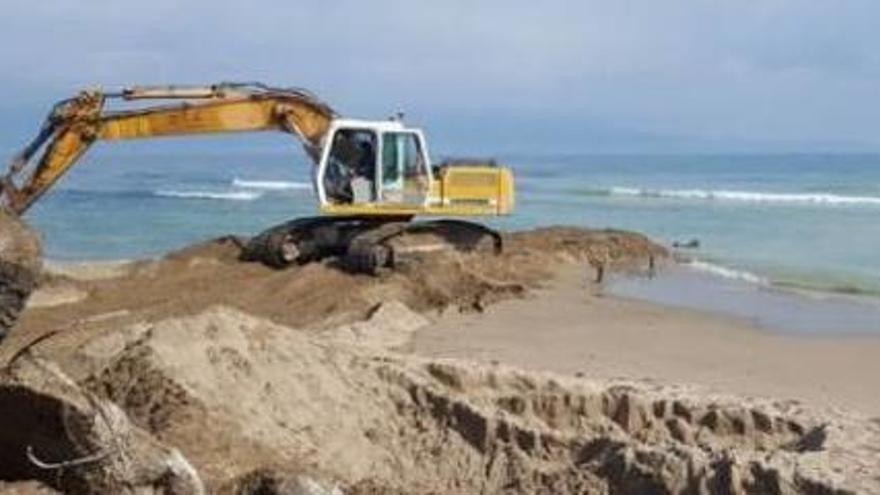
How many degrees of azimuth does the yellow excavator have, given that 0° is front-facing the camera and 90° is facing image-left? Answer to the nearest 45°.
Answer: approximately 90°
